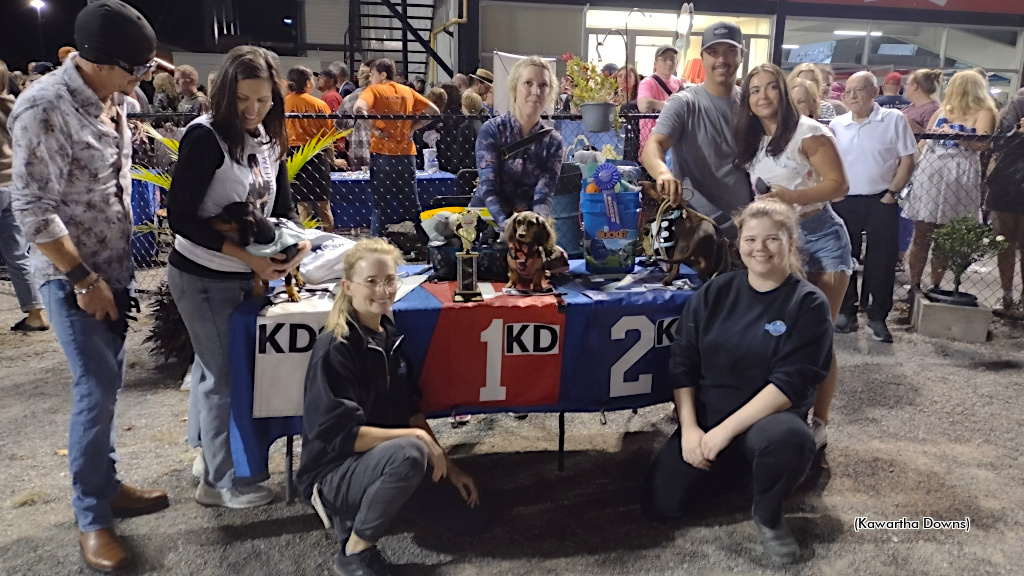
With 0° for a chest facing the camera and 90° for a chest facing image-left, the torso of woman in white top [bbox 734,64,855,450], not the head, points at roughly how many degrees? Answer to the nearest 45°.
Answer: approximately 45°

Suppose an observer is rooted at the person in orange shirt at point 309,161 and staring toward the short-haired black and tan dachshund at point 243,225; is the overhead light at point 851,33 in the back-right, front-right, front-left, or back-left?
back-left

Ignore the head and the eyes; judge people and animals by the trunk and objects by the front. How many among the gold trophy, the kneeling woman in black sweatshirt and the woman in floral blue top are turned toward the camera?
3

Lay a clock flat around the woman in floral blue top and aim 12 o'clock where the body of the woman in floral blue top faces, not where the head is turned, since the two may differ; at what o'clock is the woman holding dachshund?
The woman holding dachshund is roughly at 2 o'clock from the woman in floral blue top.

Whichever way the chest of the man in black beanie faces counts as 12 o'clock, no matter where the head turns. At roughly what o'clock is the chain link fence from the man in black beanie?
The chain link fence is roughly at 9 o'clock from the man in black beanie.

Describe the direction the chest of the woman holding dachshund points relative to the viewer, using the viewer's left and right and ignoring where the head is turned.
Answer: facing the viewer and to the right of the viewer

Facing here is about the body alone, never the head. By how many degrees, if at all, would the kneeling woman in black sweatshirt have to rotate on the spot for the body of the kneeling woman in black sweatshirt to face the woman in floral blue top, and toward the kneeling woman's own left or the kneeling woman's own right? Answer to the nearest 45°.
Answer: approximately 135° to the kneeling woman's own right

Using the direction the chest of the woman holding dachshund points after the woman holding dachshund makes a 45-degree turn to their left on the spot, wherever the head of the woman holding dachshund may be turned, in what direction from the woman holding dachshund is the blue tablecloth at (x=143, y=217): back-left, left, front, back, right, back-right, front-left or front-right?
left
